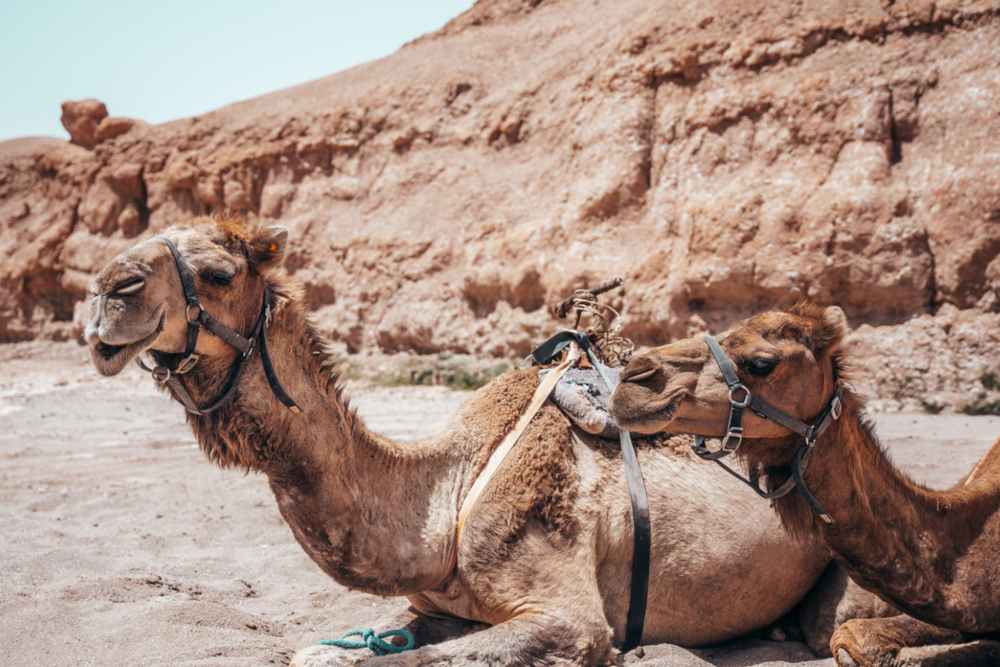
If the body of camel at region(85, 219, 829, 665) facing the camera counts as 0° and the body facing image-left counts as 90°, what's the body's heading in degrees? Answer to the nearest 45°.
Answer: approximately 90°

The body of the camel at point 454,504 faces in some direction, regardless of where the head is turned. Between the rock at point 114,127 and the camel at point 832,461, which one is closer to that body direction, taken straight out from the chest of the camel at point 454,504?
the rock

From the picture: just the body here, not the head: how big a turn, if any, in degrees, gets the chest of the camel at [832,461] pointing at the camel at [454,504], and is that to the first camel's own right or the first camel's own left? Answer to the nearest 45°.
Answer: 0° — it already faces it

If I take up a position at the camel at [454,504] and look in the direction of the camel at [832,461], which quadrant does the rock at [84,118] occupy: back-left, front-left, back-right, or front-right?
back-left

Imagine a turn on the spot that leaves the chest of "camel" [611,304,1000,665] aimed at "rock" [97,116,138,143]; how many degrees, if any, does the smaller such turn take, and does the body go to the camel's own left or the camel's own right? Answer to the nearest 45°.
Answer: approximately 45° to the camel's own right

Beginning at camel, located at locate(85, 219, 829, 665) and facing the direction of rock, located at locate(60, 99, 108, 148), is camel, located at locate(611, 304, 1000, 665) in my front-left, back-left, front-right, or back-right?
back-right

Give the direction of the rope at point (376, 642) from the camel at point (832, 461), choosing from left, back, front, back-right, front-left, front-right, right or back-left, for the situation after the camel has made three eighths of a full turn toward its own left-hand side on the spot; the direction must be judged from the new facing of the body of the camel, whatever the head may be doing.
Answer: back-right

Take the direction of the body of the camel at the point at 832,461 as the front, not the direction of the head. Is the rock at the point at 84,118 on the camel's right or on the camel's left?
on the camel's right

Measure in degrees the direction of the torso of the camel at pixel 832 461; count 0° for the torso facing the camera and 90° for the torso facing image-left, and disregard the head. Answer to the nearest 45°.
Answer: approximately 90°

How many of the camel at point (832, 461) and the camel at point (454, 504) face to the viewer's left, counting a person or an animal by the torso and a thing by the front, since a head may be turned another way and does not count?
2
